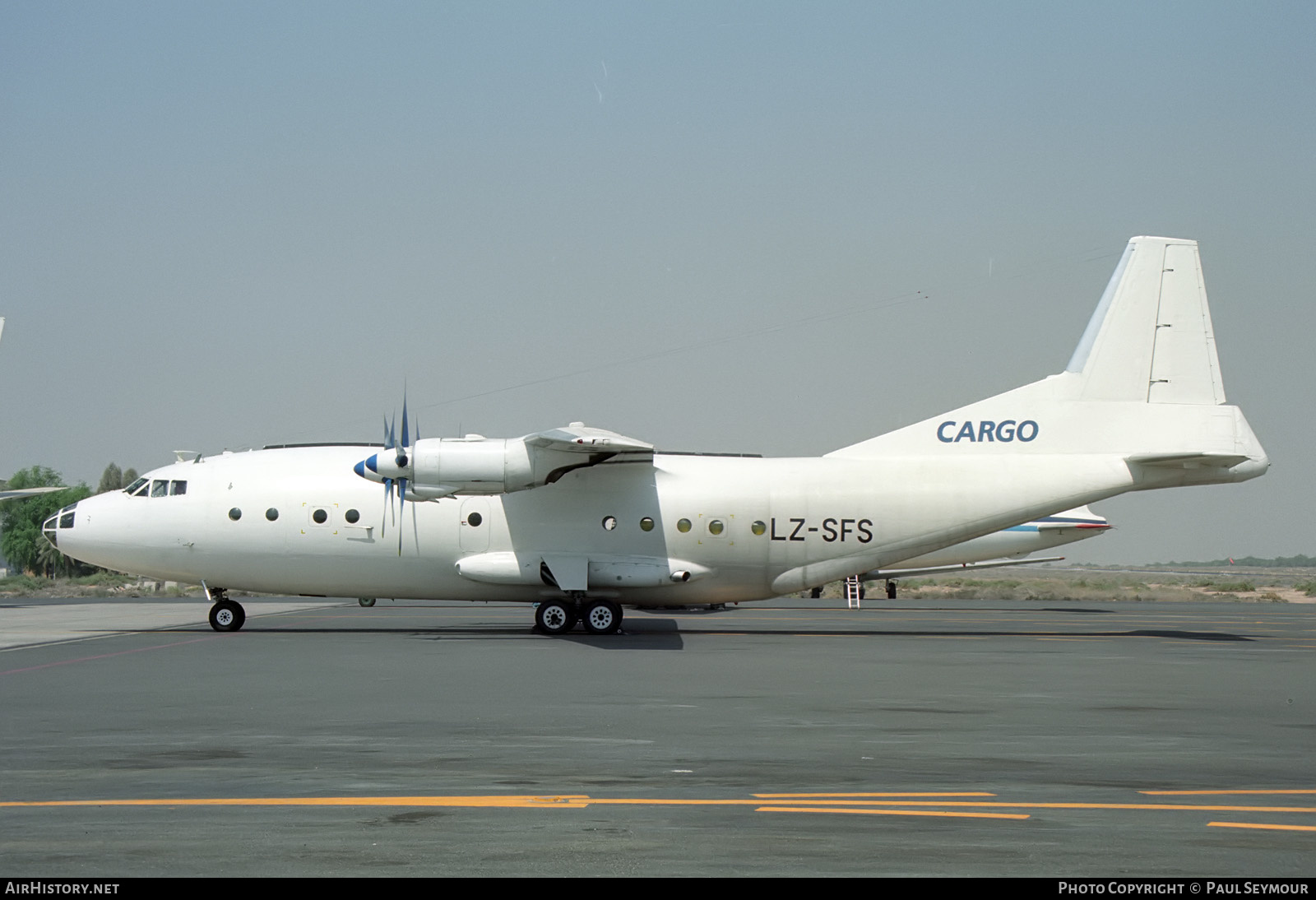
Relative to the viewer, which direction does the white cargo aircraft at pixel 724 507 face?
to the viewer's left

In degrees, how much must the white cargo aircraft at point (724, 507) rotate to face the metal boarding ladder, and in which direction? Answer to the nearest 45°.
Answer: approximately 90° to its right
